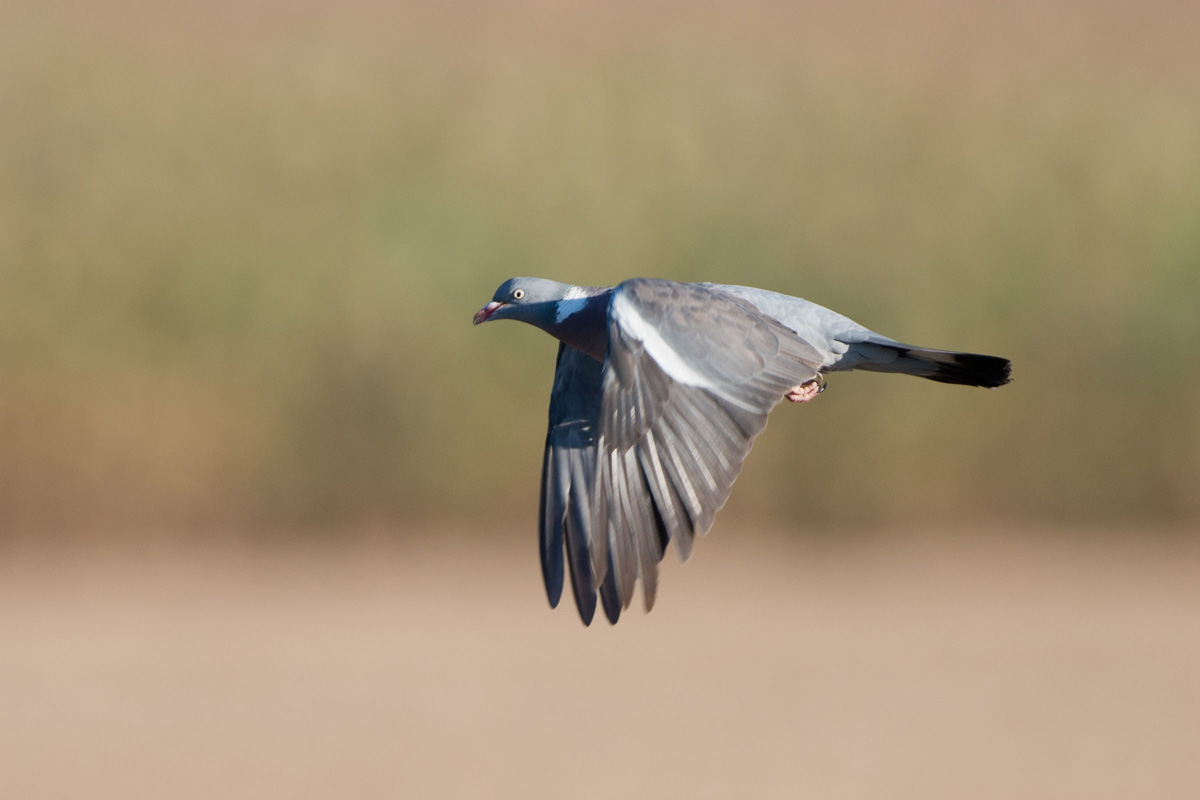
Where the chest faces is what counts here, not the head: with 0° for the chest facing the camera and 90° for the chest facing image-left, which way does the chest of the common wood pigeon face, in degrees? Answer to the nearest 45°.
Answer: approximately 90°
